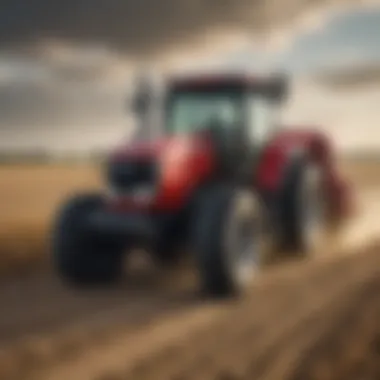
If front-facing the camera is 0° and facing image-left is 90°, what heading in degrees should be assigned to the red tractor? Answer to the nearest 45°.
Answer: approximately 45°
